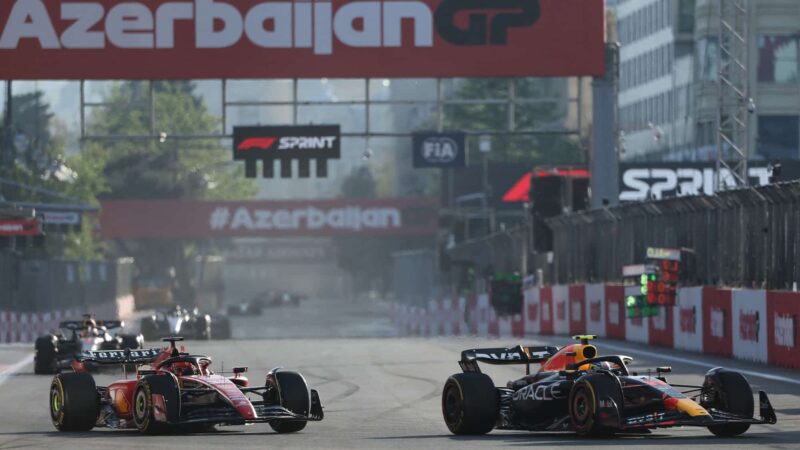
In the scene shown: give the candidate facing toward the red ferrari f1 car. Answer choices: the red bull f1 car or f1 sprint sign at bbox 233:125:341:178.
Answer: the f1 sprint sign

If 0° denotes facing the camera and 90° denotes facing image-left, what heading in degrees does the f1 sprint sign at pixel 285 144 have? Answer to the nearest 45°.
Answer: approximately 0°

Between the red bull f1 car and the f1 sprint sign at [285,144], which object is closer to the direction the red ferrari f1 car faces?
the red bull f1 car

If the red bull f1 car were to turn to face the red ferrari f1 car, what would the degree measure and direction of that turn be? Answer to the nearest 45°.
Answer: approximately 135° to its right

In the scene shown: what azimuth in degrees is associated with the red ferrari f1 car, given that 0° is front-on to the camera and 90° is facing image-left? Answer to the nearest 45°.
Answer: approximately 315°

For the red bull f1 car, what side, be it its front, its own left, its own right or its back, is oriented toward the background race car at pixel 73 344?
back

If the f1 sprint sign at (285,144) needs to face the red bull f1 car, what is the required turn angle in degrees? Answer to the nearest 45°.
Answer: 0° — it already faces it

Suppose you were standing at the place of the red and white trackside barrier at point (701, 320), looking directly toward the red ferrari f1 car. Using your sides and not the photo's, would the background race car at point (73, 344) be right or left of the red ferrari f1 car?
right
